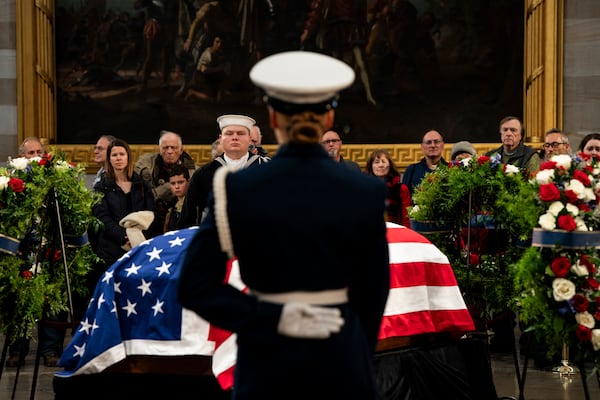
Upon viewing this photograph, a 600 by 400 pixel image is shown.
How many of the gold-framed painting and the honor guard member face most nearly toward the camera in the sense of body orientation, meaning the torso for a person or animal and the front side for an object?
1

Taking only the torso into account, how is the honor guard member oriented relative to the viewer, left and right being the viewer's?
facing away from the viewer

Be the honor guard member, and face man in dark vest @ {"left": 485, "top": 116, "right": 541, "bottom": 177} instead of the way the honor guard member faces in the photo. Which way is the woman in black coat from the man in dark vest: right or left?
left

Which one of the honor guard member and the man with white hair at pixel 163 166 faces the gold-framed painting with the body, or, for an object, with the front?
the honor guard member

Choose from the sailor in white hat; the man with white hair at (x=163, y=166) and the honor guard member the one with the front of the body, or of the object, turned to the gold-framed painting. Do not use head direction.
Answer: the honor guard member

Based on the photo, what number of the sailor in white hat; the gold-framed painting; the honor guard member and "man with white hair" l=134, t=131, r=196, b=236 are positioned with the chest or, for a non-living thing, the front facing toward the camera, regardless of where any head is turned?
3

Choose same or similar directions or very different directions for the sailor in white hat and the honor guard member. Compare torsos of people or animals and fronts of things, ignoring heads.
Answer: very different directions

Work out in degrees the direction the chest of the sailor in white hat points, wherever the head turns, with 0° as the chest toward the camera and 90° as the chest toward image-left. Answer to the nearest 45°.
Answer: approximately 0°

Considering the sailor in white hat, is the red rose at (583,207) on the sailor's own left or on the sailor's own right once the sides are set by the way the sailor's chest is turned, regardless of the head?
on the sailor's own left
